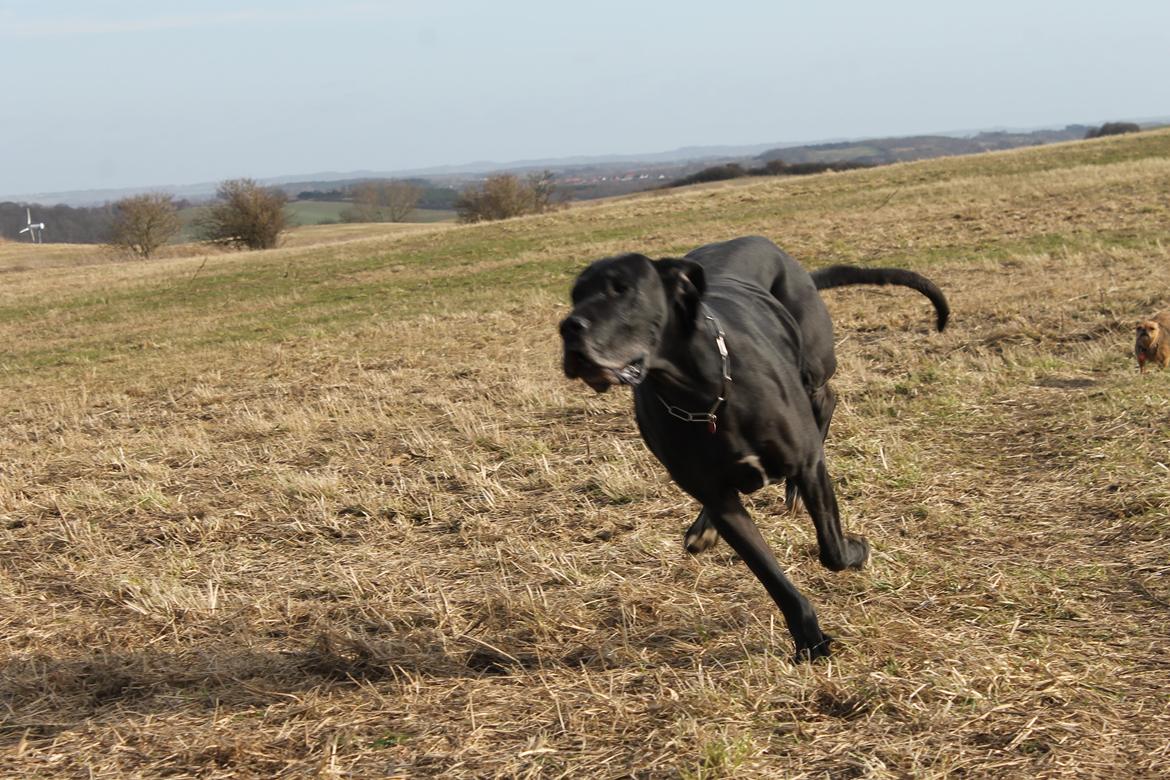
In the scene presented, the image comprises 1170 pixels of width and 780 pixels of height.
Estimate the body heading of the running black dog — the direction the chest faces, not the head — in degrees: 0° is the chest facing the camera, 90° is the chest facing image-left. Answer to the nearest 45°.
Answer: approximately 45°

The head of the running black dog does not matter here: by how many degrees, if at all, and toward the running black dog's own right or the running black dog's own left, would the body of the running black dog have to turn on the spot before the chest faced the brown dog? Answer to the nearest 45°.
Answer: approximately 180°

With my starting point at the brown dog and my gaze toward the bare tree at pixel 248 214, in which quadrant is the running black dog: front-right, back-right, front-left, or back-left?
back-left

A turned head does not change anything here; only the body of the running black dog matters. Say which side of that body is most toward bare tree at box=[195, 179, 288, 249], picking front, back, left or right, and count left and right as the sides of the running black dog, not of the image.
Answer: right
